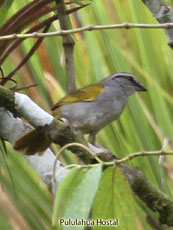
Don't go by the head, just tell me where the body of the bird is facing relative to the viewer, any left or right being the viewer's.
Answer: facing to the right of the viewer

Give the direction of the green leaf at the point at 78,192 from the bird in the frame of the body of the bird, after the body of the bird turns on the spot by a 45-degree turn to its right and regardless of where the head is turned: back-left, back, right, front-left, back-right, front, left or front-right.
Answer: front-right

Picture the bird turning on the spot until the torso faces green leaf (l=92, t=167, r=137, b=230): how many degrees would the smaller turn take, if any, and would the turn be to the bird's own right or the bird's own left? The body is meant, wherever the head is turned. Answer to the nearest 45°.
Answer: approximately 90° to the bird's own right

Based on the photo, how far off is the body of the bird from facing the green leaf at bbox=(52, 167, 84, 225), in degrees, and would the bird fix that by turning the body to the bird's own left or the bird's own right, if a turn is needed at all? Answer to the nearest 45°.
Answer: approximately 90° to the bird's own right
